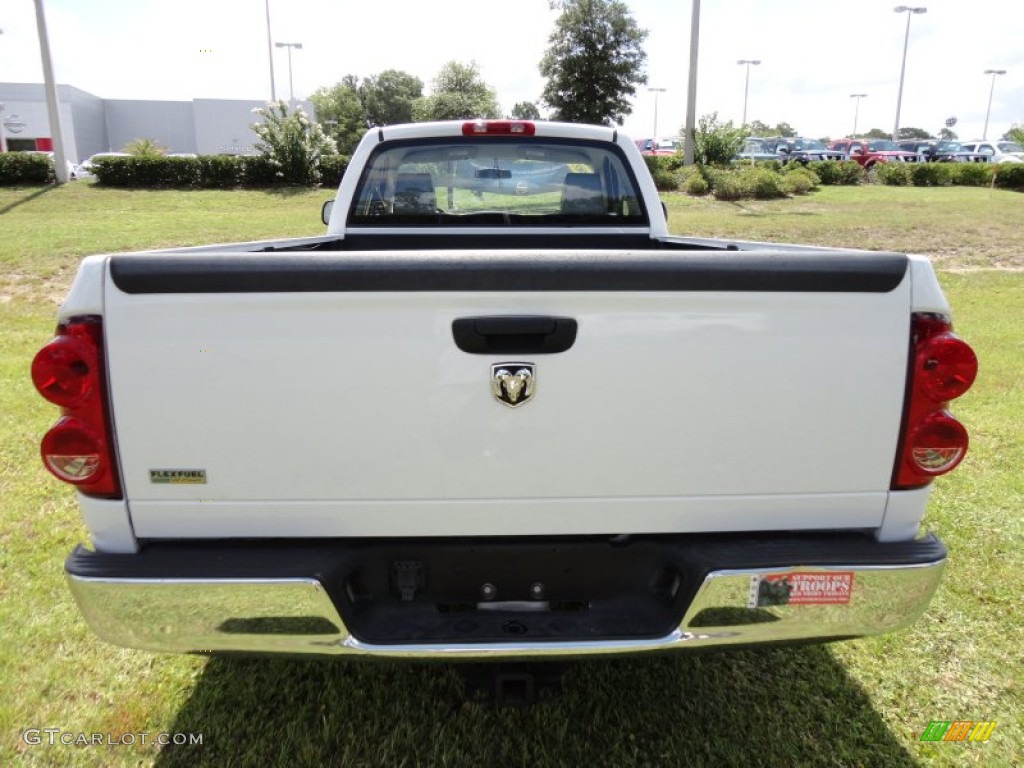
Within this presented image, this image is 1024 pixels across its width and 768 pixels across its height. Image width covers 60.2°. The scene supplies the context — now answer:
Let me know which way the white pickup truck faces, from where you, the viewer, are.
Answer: facing away from the viewer

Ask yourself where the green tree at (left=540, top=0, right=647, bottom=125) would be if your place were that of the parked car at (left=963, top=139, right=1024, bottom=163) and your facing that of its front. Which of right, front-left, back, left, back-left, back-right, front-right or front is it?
right

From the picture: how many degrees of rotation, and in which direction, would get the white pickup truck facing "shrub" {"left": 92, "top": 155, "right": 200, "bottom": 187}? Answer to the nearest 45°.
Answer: approximately 45° to its left

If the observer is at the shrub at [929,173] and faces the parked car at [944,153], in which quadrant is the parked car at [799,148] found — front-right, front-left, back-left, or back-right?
front-left

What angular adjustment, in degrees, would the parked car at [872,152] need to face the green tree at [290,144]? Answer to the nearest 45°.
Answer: approximately 90° to its right

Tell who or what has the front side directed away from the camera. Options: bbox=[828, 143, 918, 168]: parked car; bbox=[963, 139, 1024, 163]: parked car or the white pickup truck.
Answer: the white pickup truck

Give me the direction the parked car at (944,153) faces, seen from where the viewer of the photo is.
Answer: facing the viewer and to the right of the viewer

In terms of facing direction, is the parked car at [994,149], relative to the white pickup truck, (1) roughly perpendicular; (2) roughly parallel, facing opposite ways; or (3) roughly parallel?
roughly parallel, facing opposite ways

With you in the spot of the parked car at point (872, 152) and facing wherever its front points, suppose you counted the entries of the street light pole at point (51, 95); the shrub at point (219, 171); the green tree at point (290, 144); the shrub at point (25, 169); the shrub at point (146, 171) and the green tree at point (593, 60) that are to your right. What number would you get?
6

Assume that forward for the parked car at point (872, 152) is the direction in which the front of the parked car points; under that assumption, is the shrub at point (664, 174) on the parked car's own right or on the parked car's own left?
on the parked car's own right

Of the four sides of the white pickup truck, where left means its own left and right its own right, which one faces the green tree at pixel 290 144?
front

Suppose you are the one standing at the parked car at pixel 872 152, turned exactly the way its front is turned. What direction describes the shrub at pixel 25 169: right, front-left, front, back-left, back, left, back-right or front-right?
right

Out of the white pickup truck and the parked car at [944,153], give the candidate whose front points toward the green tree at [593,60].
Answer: the white pickup truck

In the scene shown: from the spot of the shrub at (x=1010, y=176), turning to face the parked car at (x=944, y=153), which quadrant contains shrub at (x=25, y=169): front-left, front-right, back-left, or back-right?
back-left

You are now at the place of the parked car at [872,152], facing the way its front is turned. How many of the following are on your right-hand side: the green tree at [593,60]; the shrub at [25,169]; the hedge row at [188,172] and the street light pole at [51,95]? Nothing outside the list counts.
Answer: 4

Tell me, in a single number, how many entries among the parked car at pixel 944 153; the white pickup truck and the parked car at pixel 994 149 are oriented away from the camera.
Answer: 1

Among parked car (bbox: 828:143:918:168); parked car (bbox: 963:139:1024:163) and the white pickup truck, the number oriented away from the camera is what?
1
